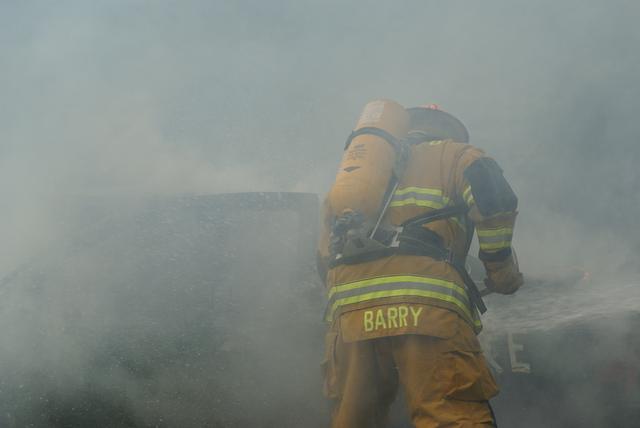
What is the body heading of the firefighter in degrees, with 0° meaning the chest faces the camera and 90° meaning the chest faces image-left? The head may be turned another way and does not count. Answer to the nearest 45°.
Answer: approximately 225°

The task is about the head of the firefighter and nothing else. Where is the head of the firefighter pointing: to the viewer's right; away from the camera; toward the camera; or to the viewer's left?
away from the camera
